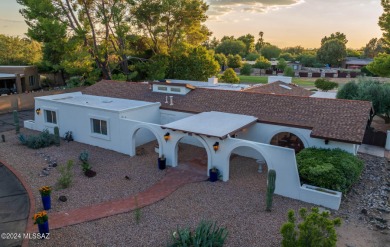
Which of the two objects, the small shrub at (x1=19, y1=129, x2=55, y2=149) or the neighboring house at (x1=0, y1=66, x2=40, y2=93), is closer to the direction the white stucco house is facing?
the small shrub

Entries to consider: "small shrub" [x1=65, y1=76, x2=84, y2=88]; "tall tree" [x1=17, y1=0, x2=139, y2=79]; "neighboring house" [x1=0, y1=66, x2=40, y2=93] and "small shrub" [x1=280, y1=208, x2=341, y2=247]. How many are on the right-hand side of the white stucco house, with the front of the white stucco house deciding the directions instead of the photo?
3

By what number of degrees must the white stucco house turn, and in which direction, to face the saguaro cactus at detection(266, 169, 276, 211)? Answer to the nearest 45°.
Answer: approximately 45° to its left

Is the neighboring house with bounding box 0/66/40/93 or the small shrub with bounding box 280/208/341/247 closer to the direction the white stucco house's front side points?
the small shrub

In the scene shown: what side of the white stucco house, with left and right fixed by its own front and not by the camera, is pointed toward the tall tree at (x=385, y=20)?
back

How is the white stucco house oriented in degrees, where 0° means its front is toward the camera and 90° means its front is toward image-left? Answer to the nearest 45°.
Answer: approximately 45°

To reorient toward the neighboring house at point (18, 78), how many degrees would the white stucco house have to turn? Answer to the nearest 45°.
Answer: approximately 90° to its right

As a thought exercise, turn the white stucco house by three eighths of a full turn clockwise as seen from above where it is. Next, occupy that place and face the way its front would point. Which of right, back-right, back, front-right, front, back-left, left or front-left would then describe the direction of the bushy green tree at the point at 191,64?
front

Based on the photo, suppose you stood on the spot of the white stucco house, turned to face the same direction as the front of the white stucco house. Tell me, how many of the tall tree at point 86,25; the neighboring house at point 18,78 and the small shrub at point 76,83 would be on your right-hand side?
3

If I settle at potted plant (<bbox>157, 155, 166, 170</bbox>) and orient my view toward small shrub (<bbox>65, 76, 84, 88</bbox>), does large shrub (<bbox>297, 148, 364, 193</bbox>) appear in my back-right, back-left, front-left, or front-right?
back-right

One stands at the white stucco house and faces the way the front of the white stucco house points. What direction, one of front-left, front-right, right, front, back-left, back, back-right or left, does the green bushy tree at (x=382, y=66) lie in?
back
